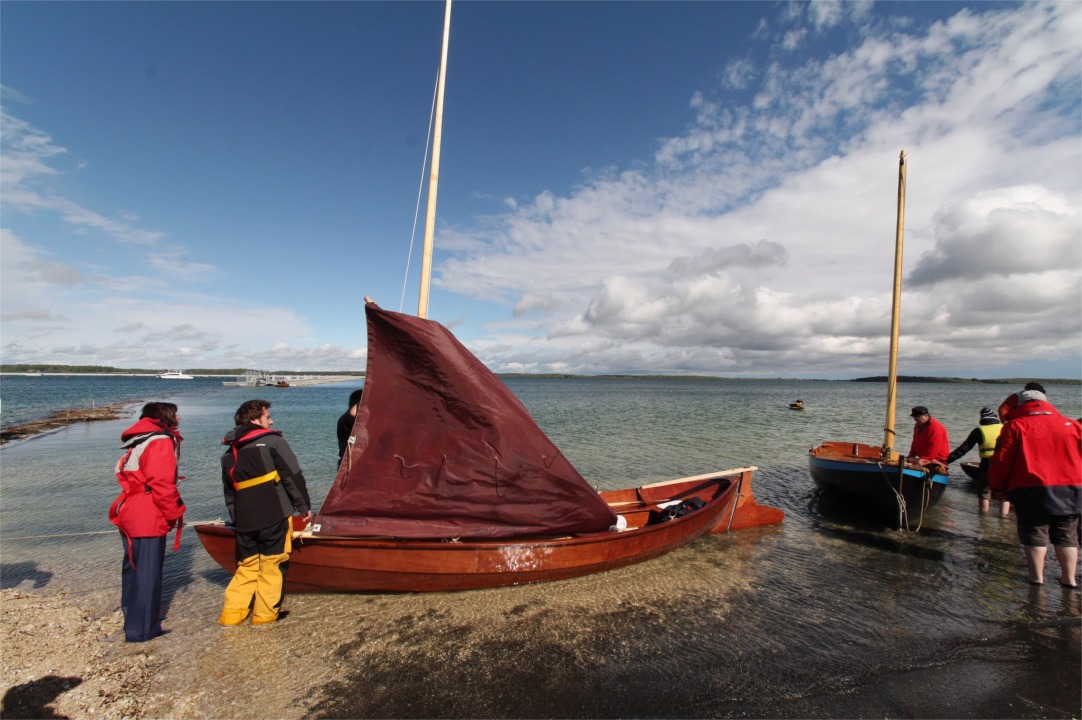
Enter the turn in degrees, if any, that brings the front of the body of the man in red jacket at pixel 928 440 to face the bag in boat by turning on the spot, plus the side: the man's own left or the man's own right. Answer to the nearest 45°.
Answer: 0° — they already face it

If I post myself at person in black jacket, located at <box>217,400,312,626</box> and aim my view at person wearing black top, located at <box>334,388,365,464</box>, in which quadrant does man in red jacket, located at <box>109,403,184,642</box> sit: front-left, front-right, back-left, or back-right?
back-left

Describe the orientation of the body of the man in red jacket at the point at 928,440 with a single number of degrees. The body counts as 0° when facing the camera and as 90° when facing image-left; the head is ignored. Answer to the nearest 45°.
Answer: approximately 45°

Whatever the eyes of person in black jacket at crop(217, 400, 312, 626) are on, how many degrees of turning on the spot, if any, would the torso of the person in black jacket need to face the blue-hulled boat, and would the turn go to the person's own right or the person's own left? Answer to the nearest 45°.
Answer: approximately 45° to the person's own right

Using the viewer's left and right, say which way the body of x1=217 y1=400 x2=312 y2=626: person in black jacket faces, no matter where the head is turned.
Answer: facing away from the viewer and to the right of the viewer
